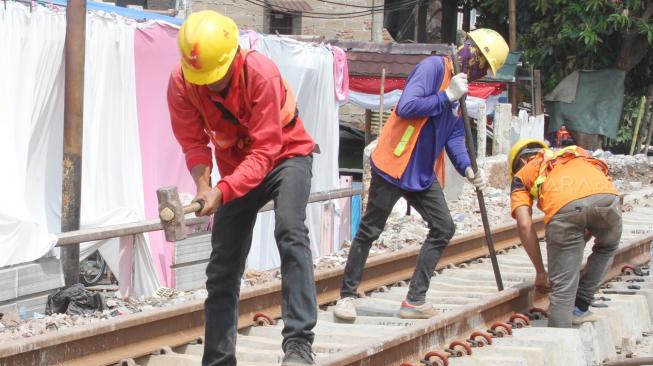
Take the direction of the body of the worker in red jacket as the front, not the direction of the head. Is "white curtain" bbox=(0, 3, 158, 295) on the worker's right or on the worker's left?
on the worker's right

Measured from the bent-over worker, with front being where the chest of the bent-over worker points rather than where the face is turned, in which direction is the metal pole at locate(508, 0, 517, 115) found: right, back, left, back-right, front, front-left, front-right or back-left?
front-right

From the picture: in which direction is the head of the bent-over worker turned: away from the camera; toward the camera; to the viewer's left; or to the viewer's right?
to the viewer's left

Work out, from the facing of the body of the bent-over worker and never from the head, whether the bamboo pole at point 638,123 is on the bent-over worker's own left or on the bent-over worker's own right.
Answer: on the bent-over worker's own right

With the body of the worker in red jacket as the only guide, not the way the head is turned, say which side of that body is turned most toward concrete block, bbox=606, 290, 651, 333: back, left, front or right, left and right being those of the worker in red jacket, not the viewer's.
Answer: back

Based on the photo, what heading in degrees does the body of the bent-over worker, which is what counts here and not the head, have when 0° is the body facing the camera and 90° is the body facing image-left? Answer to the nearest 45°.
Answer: approximately 135°

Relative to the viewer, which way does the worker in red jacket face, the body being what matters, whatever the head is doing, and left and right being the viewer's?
facing the viewer and to the left of the viewer
